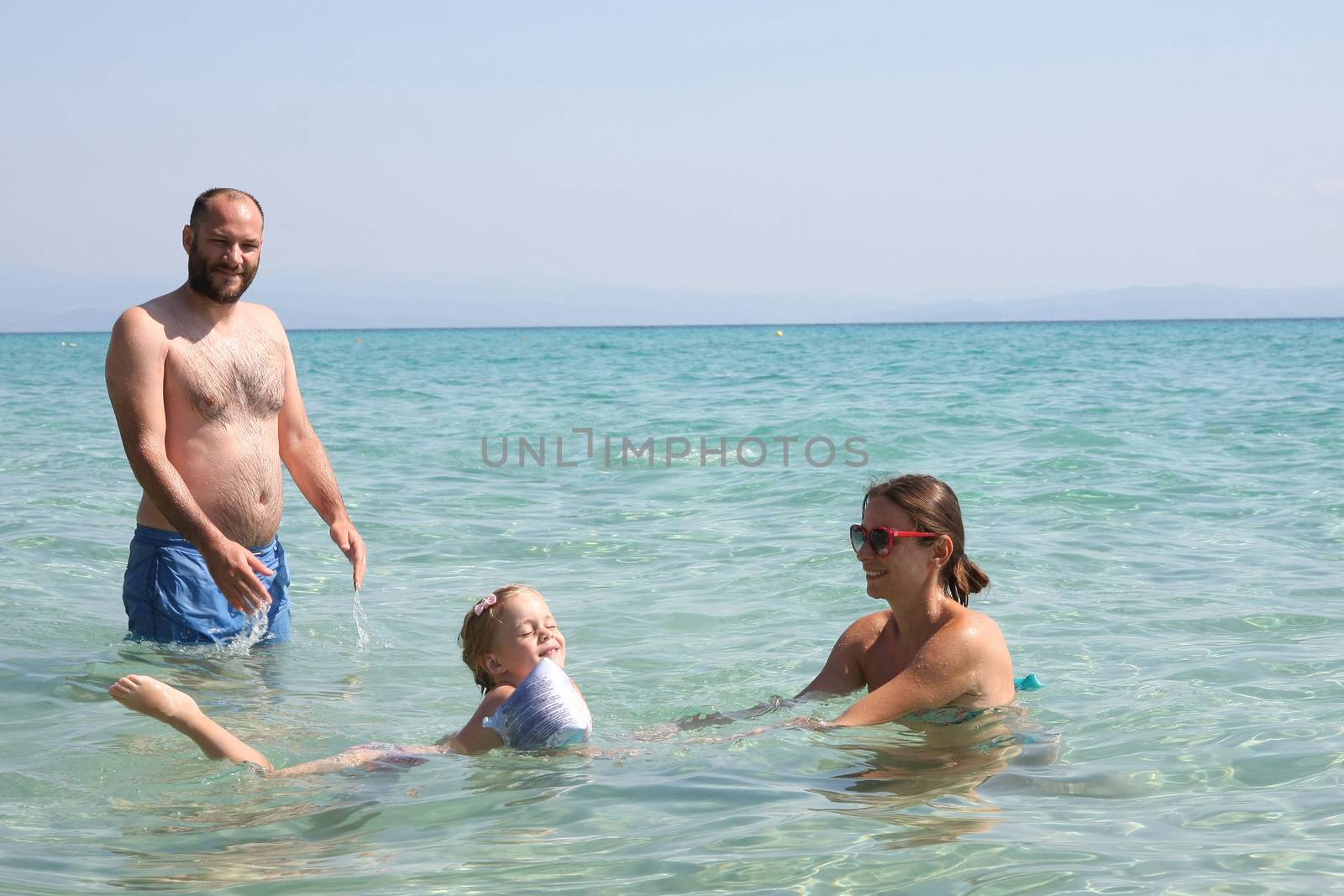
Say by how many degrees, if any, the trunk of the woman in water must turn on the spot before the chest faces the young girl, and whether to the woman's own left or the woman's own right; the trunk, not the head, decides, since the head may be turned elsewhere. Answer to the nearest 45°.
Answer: approximately 45° to the woman's own right

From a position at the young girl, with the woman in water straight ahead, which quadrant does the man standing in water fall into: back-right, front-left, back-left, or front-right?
back-left

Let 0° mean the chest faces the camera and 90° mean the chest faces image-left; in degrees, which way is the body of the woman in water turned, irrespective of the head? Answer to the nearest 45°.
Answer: approximately 45°

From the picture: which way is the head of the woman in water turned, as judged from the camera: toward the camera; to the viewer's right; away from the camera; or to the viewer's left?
to the viewer's left

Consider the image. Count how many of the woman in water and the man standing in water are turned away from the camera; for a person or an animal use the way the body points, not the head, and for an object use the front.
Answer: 0

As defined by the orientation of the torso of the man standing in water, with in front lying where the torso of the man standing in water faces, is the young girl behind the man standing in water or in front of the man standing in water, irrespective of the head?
in front
